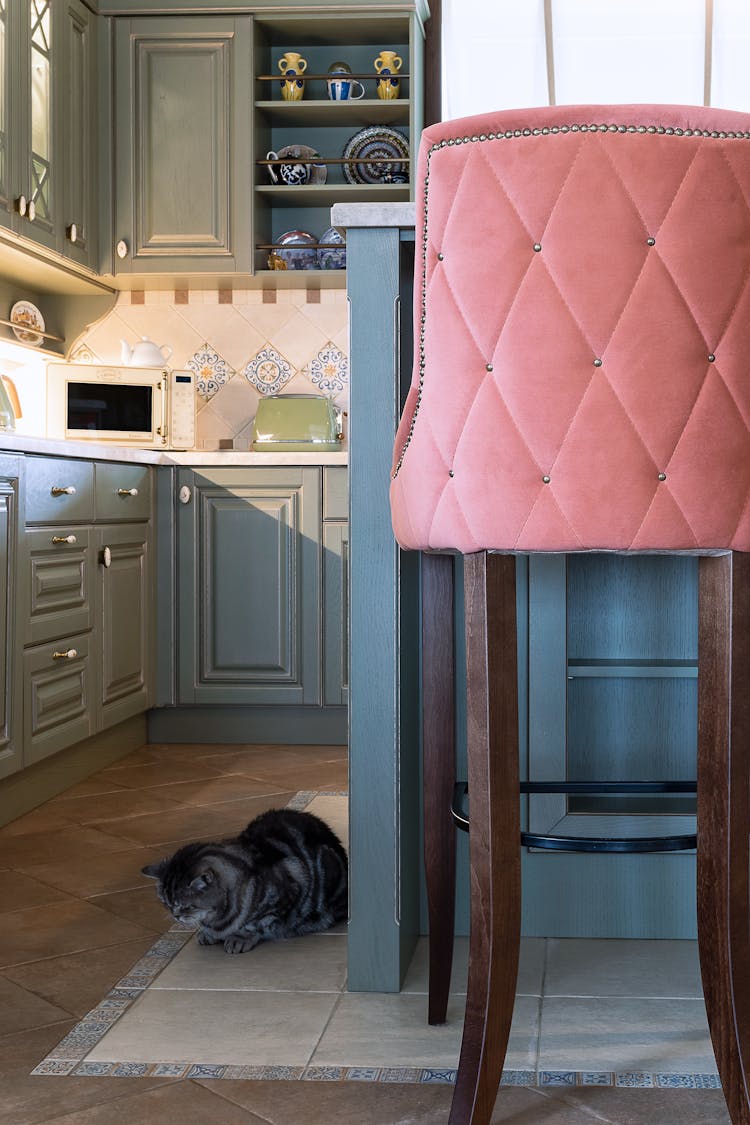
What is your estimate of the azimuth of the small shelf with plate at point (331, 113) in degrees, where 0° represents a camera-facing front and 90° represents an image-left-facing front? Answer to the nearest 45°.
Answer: approximately 0°

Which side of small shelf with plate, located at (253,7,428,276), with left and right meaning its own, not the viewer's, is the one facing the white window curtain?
left

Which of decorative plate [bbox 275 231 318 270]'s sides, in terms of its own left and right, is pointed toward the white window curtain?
left

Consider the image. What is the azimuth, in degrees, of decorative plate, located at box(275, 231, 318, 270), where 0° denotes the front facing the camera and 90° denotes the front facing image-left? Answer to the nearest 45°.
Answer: approximately 0°

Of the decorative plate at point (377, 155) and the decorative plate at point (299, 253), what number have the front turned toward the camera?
2

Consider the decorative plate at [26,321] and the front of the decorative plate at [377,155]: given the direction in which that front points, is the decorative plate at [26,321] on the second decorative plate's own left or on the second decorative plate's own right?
on the second decorative plate's own right
